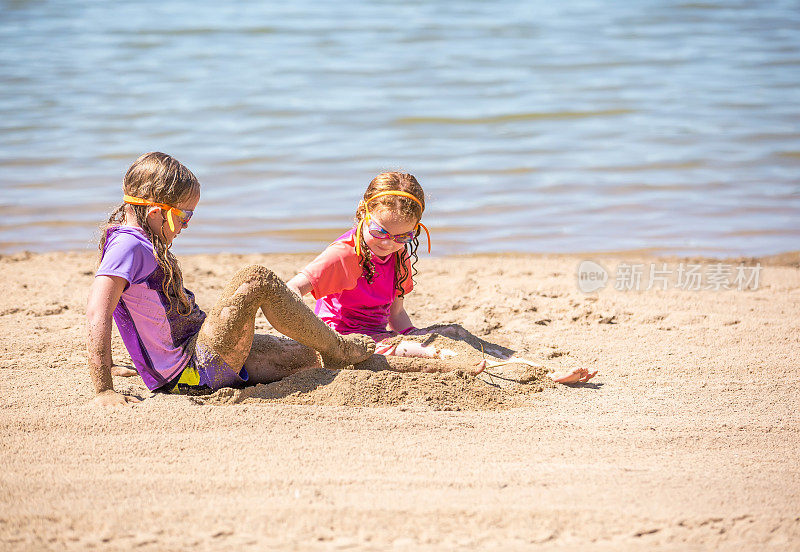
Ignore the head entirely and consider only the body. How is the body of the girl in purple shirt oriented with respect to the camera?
to the viewer's right

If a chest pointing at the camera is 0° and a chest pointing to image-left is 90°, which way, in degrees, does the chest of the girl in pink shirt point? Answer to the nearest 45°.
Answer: approximately 315°

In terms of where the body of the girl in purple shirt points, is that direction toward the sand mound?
yes

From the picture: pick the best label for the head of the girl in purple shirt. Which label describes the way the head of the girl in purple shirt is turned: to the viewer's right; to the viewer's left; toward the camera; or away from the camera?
to the viewer's right

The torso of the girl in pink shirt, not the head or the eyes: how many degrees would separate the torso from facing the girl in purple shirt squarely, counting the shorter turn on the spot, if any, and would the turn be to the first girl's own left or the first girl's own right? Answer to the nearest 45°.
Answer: approximately 90° to the first girl's own right
